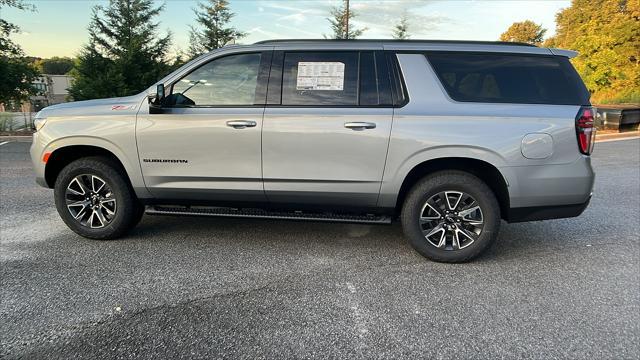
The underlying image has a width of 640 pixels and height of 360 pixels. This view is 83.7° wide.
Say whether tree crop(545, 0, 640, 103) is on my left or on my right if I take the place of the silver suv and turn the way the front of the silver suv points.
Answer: on my right

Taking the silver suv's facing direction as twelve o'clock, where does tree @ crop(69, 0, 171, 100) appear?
The tree is roughly at 2 o'clock from the silver suv.

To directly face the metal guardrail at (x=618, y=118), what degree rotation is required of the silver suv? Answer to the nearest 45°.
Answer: approximately 135° to its right

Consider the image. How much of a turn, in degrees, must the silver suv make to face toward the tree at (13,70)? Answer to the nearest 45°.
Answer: approximately 45° to its right

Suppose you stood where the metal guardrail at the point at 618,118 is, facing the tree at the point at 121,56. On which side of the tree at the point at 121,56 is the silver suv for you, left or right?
left

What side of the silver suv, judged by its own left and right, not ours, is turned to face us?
left
